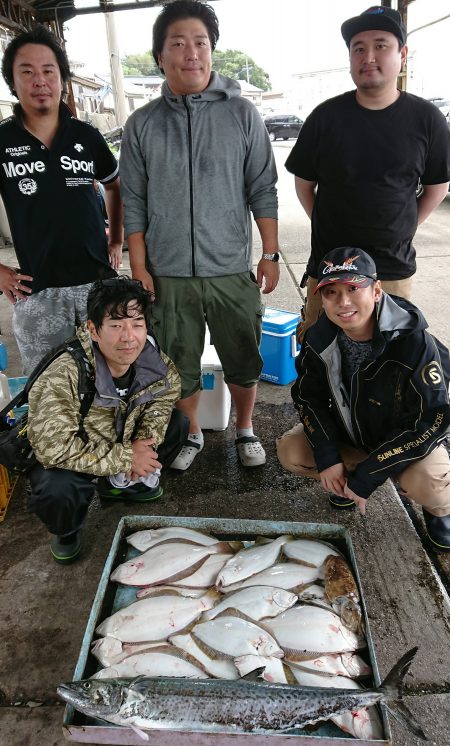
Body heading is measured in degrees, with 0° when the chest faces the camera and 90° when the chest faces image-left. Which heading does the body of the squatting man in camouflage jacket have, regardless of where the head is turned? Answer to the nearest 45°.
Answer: approximately 315°

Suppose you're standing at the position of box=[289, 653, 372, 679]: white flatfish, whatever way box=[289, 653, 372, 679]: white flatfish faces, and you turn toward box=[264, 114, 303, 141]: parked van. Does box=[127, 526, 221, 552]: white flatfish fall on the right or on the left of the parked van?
left

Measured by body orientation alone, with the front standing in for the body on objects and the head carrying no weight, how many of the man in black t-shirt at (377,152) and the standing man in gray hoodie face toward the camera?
2

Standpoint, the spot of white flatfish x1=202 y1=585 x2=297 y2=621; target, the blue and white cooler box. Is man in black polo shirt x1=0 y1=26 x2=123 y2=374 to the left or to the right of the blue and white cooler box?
left

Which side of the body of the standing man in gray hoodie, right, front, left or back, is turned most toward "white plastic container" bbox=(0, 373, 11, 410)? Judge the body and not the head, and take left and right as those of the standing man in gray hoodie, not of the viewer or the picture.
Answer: right

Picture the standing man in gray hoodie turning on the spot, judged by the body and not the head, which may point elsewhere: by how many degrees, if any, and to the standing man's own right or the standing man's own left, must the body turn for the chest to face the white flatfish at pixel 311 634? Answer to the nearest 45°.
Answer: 0° — they already face it

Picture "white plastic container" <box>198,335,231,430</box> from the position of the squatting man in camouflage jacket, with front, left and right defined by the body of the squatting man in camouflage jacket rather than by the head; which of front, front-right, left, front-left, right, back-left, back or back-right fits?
left

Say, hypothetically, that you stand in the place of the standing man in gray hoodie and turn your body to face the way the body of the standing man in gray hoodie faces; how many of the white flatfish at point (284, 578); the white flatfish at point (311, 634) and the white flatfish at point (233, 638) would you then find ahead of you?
3
